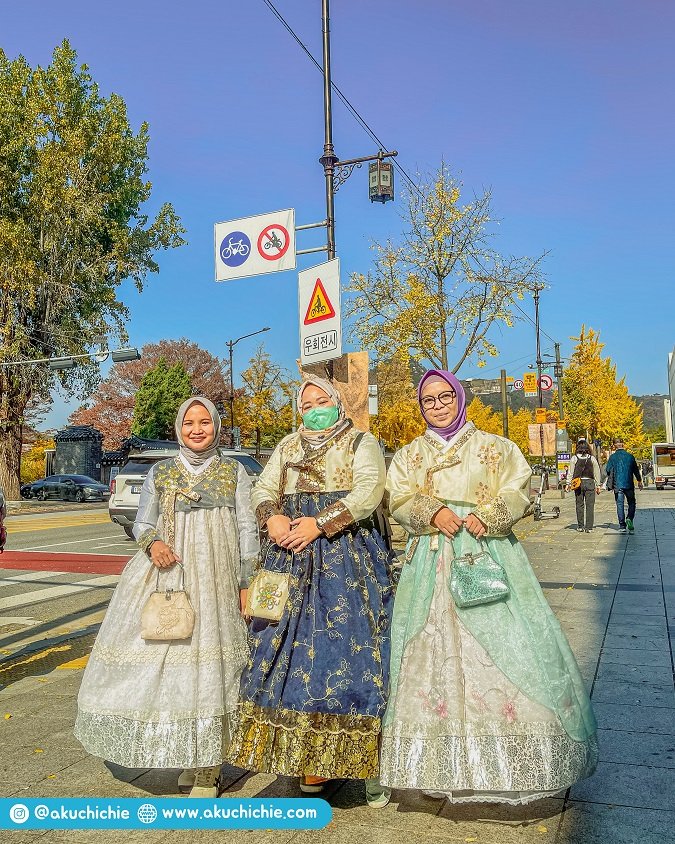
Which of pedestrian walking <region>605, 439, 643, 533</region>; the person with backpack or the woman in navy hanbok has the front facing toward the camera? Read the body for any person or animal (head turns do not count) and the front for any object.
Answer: the woman in navy hanbok

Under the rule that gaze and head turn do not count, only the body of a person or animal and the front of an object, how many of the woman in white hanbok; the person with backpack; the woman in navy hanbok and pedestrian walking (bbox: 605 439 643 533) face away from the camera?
2

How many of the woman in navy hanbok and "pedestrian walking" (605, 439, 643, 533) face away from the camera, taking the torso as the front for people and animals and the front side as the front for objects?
1

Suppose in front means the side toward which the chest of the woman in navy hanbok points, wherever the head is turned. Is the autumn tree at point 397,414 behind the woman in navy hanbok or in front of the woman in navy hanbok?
behind

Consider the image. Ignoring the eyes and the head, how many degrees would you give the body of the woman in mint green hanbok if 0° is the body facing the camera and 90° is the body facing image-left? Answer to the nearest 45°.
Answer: approximately 0°

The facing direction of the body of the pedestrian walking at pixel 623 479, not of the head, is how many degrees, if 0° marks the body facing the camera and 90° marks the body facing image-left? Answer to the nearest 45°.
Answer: approximately 180°

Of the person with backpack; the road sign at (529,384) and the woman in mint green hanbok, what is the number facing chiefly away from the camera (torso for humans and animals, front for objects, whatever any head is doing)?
1

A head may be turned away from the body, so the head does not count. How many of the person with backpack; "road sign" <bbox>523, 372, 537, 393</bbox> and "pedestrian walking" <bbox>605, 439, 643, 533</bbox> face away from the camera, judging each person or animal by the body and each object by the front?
2

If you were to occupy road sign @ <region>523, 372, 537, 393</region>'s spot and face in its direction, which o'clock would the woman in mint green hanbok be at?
The woman in mint green hanbok is roughly at 12 o'clock from the road sign.

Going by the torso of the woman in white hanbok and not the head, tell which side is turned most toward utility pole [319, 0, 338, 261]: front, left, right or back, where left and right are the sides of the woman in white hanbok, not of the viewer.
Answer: back

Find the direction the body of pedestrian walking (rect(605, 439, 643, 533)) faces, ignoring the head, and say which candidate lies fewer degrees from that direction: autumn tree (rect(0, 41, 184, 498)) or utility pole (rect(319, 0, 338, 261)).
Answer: the autumn tree

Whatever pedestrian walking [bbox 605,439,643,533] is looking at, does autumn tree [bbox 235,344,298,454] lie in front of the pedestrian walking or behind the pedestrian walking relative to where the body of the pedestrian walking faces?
in front

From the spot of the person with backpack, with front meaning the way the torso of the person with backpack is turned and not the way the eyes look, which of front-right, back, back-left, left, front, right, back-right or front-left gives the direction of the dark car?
front-left

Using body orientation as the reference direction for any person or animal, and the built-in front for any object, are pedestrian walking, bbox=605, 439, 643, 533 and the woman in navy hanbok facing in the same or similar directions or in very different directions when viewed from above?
very different directions
